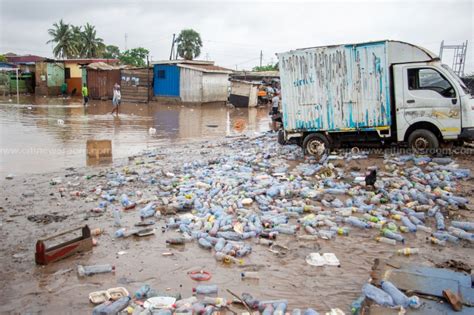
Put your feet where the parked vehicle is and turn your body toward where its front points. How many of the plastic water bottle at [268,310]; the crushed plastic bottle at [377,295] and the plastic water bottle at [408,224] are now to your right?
3

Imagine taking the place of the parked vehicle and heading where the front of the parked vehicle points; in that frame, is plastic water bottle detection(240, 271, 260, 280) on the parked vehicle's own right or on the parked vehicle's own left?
on the parked vehicle's own right

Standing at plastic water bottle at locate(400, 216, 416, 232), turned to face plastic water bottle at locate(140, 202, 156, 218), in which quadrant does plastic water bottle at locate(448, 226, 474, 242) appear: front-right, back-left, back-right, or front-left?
back-left

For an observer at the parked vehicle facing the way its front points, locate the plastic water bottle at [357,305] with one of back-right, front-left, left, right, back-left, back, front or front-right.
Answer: right

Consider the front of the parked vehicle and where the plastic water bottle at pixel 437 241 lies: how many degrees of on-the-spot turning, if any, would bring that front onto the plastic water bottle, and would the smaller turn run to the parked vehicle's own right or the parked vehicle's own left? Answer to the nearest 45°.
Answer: approximately 90° to the parked vehicle's own right

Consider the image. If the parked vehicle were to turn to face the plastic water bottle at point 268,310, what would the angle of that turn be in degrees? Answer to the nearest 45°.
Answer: approximately 90° to its right

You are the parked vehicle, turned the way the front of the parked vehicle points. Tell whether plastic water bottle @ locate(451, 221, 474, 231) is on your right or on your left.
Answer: on your right

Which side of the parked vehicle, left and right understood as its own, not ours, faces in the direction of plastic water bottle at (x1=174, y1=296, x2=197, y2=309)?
right

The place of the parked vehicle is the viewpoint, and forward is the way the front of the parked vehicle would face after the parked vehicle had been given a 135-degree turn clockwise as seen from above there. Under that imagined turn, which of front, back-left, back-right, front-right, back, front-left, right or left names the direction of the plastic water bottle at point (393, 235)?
front-left

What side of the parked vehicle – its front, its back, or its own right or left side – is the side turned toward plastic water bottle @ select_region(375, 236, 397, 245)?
right

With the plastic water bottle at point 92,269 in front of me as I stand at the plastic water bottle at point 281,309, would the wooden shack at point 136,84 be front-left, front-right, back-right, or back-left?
front-right

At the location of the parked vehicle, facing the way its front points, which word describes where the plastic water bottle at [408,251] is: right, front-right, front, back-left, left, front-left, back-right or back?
right

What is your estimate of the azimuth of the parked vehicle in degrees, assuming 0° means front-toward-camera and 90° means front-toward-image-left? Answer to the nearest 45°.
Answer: approximately 270°

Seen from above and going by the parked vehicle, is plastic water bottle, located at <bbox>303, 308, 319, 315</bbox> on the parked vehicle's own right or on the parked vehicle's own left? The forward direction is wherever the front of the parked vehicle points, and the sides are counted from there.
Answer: on the parked vehicle's own right

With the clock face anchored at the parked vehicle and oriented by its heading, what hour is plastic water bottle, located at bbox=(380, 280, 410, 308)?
The plastic water bottle is roughly at 3 o'clock from the parked vehicle.
